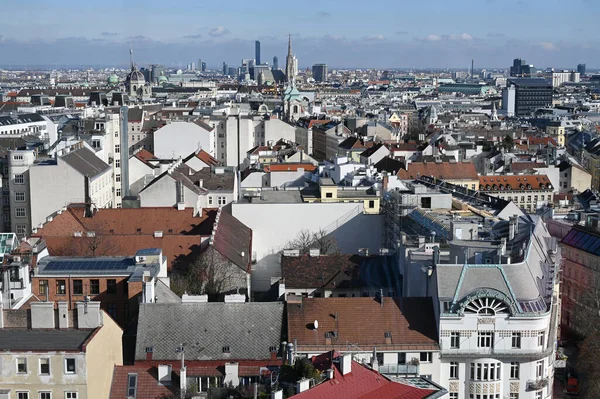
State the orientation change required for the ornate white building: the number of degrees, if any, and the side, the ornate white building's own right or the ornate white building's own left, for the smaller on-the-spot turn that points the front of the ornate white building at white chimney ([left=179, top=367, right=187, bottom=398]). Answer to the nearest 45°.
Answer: approximately 45° to the ornate white building's own right

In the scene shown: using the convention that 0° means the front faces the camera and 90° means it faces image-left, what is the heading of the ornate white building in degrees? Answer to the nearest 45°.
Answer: approximately 0°

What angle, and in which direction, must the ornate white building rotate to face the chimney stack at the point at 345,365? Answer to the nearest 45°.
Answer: approximately 45° to its right

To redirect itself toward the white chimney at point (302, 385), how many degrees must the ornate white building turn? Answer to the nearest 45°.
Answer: approximately 45° to its right

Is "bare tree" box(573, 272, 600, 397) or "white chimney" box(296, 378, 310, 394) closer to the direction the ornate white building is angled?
the white chimney
